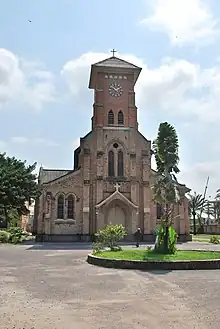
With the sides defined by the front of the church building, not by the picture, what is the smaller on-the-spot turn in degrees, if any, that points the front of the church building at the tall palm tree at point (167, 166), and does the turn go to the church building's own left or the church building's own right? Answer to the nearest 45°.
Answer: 0° — it already faces it

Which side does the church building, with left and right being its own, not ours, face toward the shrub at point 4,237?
right

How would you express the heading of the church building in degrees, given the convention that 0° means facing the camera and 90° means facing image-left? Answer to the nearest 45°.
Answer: approximately 0°

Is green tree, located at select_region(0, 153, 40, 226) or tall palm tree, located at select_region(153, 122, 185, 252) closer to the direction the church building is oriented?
the tall palm tree

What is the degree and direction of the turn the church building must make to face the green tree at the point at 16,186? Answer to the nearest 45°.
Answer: approximately 90° to its right

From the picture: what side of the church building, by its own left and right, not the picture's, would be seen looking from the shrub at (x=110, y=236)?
front
